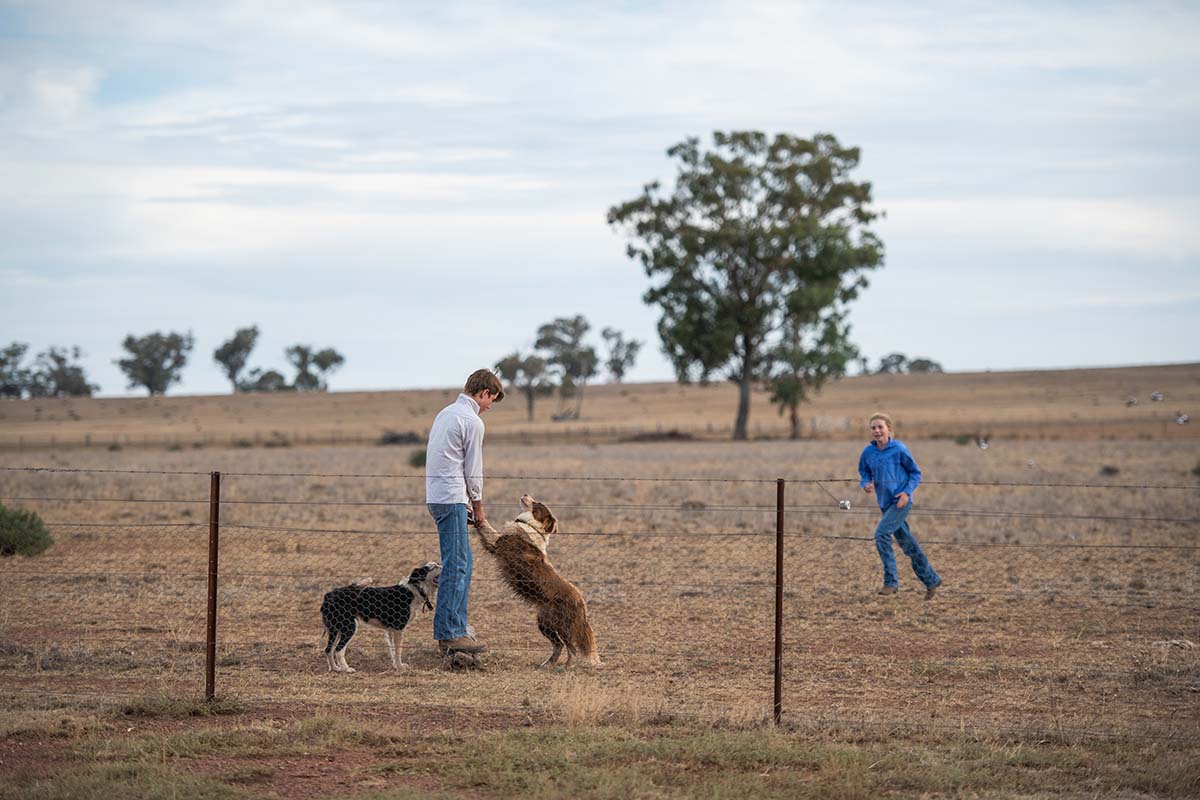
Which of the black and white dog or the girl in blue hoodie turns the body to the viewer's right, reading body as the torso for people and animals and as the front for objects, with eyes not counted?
the black and white dog

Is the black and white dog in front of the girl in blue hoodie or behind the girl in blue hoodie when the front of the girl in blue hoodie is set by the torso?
in front

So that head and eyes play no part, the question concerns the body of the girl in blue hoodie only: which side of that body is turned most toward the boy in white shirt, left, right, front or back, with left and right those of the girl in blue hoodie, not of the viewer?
front

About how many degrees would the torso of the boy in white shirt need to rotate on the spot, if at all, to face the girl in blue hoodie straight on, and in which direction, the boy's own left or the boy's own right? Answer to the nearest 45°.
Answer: approximately 45° to the boy's own left

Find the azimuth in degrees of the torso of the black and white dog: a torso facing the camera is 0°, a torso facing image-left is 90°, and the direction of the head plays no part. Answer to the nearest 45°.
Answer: approximately 270°

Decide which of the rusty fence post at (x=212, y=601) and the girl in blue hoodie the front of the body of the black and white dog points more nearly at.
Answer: the girl in blue hoodie

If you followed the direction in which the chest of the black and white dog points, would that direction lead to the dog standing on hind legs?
yes

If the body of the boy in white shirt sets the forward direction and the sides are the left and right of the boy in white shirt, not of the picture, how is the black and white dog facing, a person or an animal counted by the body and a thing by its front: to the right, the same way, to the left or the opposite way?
the same way

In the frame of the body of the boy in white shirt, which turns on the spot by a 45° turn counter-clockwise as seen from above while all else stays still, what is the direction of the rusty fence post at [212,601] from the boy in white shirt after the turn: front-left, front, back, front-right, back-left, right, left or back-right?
back

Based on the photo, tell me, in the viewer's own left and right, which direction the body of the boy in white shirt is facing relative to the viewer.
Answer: facing to the right of the viewer

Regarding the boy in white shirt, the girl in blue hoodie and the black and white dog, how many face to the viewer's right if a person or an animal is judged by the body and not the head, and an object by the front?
2

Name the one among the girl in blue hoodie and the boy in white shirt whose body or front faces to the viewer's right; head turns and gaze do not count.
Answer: the boy in white shirt
